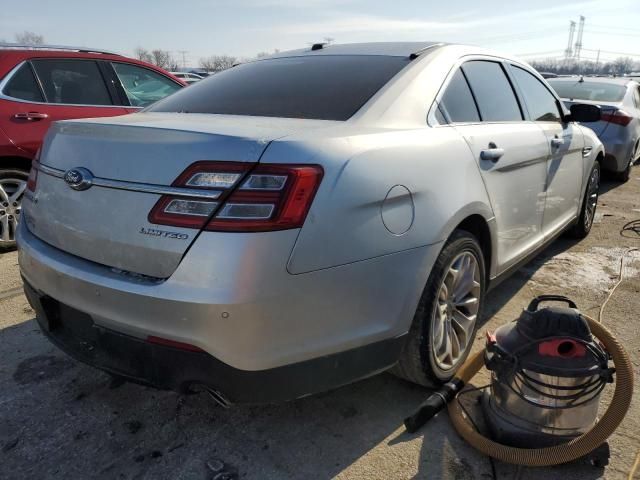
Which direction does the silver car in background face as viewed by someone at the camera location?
facing away from the viewer and to the right of the viewer

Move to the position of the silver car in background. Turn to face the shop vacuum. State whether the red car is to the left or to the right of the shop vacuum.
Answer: right

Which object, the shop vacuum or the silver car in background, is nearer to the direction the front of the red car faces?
the silver car in background

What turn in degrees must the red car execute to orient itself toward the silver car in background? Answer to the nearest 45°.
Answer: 0° — it already faces it

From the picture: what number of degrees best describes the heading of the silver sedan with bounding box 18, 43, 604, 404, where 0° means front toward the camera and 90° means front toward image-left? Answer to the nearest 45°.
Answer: approximately 225°

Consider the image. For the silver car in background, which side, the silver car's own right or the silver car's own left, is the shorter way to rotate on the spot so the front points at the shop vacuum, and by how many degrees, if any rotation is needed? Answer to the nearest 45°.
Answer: approximately 135° to the silver car's own right

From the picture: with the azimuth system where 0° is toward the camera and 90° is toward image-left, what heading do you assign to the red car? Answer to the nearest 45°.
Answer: approximately 270°

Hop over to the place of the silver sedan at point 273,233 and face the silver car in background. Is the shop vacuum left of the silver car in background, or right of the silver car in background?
right
